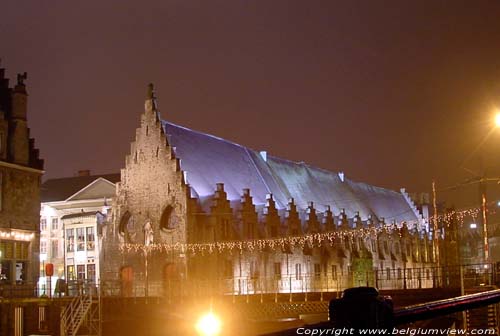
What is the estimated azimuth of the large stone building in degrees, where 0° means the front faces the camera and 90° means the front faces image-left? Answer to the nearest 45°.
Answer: approximately 45°

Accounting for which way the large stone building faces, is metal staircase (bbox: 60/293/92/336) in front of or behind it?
in front

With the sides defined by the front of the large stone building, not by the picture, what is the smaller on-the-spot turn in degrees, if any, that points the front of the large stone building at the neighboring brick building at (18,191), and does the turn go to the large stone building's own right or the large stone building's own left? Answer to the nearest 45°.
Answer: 0° — it already faces it

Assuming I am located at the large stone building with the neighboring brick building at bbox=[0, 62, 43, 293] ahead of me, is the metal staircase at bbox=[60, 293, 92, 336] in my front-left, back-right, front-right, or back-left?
front-left

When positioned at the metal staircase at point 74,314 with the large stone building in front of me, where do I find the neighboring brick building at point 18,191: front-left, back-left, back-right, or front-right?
front-left

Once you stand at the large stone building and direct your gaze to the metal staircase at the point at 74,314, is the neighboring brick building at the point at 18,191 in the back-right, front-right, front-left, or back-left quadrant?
front-right

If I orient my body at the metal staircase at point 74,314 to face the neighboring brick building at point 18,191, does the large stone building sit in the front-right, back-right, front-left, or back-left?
front-right
